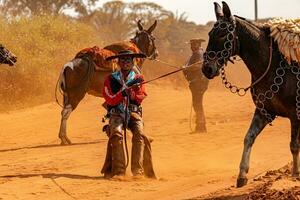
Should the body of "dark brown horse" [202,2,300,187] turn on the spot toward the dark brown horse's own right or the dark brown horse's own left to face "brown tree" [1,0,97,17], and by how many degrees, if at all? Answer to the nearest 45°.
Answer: approximately 90° to the dark brown horse's own right

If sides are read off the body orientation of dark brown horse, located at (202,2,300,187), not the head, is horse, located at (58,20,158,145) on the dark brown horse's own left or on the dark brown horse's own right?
on the dark brown horse's own right

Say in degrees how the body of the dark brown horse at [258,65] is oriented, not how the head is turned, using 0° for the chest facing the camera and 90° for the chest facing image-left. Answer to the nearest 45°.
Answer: approximately 45°
